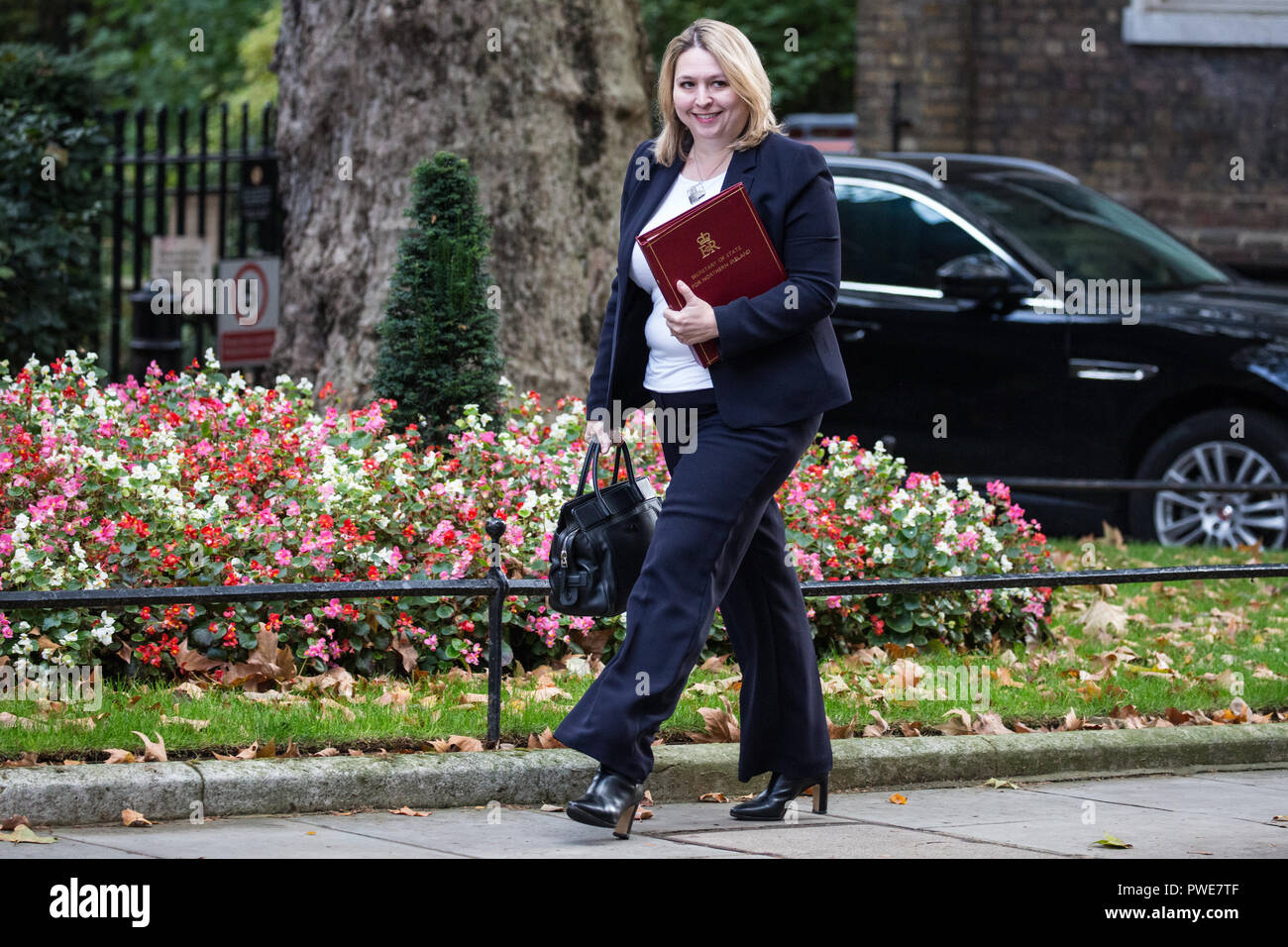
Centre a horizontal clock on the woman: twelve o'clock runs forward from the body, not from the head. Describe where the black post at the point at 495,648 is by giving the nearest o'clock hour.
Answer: The black post is roughly at 3 o'clock from the woman.

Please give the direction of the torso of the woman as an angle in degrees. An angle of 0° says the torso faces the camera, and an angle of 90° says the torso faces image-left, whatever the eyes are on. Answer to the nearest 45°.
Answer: approximately 45°

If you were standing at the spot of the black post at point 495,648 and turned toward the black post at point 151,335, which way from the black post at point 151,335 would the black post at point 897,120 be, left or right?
right

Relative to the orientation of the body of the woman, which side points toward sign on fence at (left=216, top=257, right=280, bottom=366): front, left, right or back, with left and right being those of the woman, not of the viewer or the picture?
right

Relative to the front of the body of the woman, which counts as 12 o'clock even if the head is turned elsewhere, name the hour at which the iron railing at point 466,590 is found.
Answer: The iron railing is roughly at 3 o'clock from the woman.

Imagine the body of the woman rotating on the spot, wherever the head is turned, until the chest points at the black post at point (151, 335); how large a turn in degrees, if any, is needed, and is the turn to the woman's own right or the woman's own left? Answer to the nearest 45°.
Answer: approximately 90° to the woman's own right
